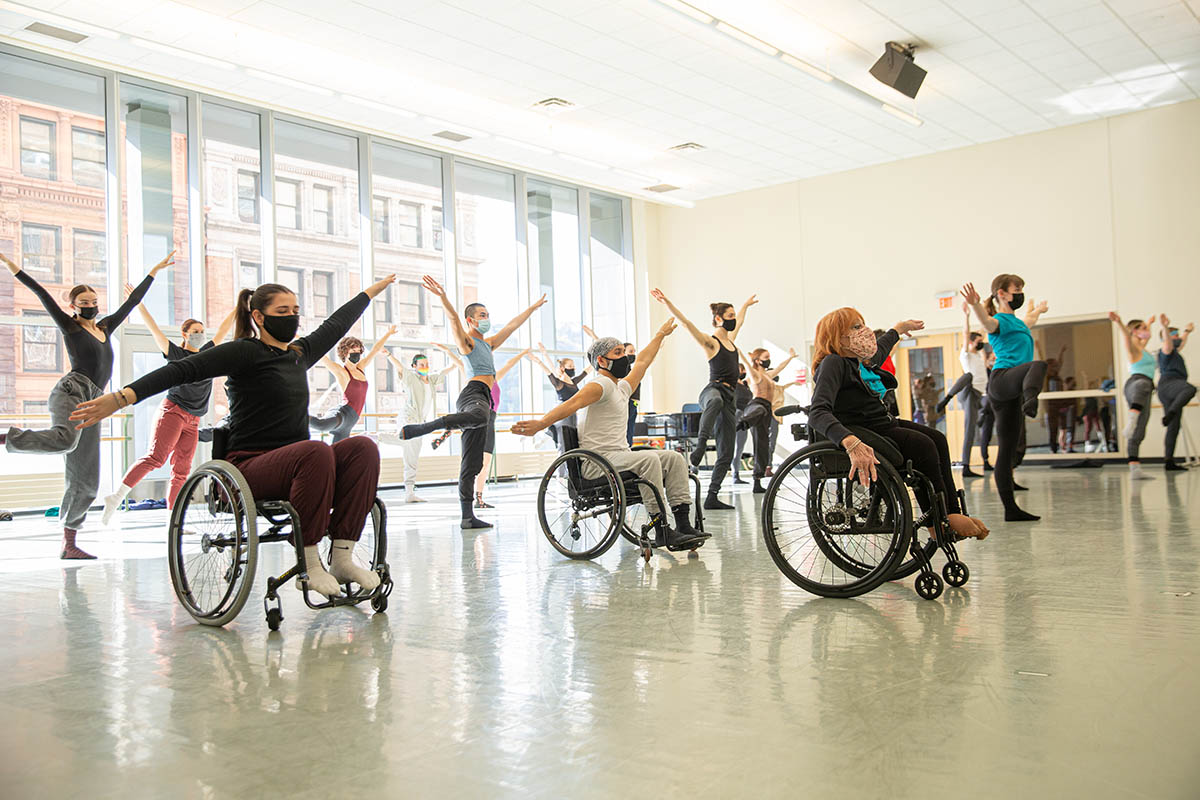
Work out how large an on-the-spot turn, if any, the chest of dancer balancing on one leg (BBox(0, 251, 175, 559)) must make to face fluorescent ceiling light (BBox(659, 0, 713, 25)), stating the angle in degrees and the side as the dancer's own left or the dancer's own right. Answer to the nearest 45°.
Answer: approximately 45° to the dancer's own left

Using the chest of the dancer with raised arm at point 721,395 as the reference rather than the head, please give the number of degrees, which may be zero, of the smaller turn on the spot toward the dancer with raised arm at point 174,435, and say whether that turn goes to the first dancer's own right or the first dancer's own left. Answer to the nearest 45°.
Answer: approximately 135° to the first dancer's own right

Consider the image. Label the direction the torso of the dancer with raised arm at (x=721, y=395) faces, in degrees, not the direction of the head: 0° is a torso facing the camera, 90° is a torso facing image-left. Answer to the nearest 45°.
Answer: approximately 315°
